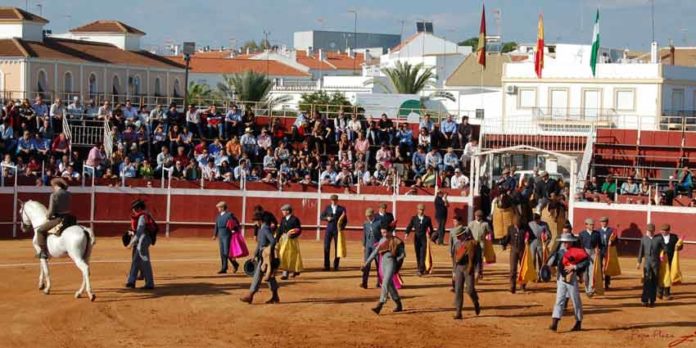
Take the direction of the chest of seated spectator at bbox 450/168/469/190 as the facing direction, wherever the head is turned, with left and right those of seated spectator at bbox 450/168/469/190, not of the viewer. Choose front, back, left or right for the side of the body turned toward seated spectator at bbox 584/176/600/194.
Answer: left

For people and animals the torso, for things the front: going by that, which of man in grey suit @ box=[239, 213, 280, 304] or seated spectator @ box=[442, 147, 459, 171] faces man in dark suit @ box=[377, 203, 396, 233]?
the seated spectator

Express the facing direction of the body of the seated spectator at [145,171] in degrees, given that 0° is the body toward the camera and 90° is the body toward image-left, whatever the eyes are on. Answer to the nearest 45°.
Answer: approximately 0°

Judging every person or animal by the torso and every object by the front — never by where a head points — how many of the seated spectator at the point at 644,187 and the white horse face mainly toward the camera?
1

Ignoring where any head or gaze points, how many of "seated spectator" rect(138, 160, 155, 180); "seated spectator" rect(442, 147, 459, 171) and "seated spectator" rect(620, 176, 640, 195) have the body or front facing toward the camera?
3

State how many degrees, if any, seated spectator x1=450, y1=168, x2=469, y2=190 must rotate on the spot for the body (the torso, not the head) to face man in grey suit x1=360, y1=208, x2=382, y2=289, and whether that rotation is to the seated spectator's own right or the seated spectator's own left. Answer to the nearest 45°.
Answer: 0° — they already face them

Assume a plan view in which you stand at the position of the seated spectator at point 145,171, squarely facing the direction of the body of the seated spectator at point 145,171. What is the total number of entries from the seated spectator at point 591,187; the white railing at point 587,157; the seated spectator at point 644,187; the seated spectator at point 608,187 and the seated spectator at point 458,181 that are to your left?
5

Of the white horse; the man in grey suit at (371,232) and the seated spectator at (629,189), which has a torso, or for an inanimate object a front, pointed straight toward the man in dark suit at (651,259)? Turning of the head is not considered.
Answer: the seated spectator

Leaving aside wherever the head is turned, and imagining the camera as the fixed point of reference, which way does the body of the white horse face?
to the viewer's left
